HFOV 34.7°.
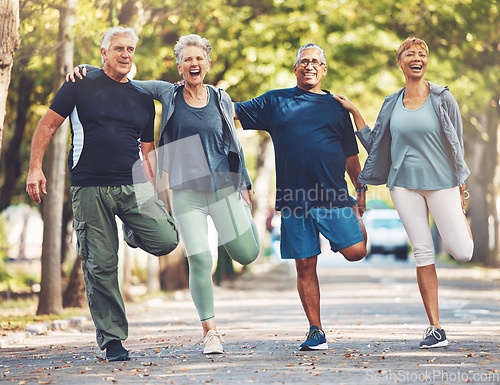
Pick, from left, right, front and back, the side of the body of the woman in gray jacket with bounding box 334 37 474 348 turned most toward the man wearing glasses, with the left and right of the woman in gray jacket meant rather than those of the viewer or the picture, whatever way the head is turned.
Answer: right

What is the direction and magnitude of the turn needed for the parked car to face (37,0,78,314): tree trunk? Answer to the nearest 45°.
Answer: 0° — it already faces it

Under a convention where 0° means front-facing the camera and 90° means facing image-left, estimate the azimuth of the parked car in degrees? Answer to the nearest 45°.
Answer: approximately 0°

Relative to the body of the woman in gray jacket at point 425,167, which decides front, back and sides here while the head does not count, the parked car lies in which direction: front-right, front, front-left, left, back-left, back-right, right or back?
back

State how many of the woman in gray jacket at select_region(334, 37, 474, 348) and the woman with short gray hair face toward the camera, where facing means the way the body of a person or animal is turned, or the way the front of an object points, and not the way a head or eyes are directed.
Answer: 2

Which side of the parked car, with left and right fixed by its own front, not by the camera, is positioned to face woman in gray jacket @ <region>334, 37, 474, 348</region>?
front

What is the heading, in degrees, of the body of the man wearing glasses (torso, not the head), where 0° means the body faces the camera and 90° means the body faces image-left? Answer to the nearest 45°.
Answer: approximately 0°

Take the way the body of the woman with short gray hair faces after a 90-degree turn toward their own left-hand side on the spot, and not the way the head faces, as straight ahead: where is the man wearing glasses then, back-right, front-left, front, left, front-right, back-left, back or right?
front

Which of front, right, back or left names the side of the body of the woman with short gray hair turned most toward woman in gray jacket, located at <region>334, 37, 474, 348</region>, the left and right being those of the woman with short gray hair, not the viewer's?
left
